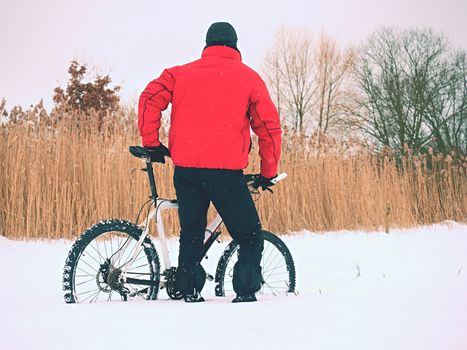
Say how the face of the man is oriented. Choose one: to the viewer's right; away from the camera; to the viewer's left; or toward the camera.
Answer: away from the camera

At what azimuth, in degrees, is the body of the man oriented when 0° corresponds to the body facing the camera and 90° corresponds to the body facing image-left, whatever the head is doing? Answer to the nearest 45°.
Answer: approximately 180°
